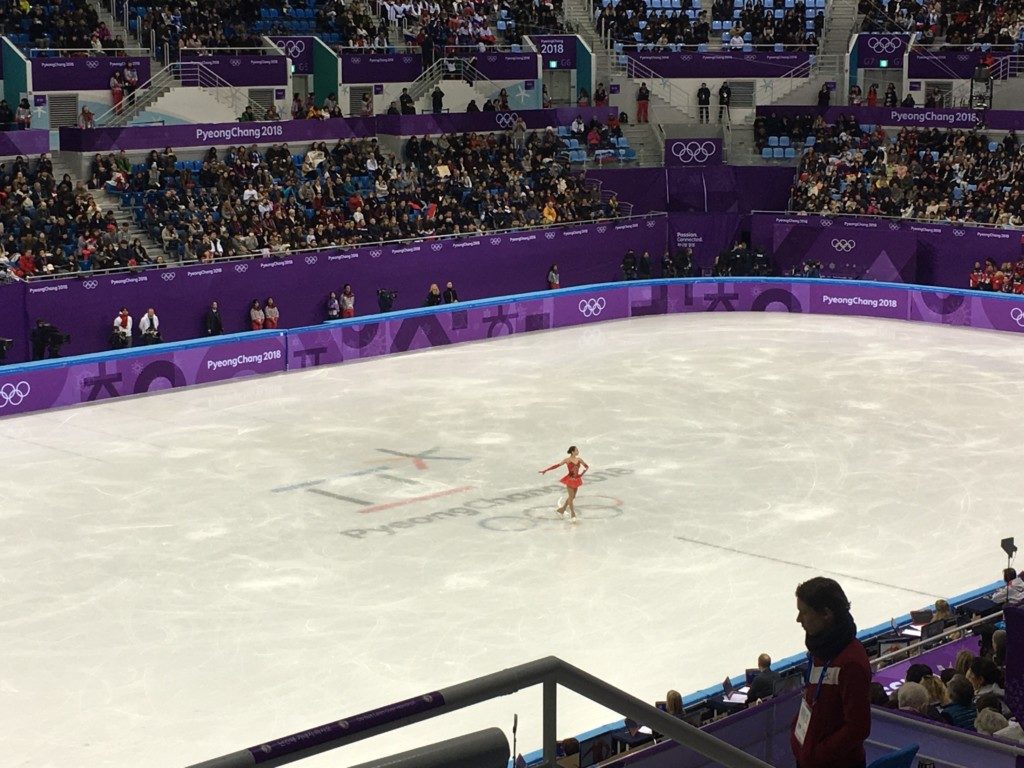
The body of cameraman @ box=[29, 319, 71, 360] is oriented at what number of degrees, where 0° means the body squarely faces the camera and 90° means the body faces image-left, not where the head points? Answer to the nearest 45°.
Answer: approximately 270°

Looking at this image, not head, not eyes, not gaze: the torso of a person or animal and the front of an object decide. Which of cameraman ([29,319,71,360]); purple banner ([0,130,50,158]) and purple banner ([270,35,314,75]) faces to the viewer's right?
the cameraman

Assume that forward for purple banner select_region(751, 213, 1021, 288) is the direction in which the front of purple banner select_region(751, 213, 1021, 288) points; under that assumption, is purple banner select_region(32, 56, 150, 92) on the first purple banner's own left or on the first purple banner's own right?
on the first purple banner's own right

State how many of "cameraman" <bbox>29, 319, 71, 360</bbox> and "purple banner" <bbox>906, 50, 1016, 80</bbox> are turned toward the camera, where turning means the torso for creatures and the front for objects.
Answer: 1

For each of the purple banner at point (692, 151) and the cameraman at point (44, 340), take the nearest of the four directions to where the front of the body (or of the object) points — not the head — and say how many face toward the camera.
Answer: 1

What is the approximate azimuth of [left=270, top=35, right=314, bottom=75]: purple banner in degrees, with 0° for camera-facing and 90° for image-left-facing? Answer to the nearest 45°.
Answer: approximately 0°

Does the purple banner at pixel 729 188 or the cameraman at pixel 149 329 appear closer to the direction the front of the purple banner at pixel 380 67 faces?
the cameraman

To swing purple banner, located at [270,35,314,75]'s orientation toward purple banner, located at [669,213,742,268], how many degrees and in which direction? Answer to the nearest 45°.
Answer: approximately 90° to its left
